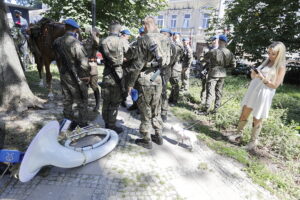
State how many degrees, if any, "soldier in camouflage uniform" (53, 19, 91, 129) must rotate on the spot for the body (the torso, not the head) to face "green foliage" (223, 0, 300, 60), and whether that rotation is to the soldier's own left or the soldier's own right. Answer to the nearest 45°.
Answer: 0° — they already face it

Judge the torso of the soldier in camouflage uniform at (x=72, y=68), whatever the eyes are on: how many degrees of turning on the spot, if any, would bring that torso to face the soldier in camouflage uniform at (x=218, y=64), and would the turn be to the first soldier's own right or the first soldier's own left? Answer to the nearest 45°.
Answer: approximately 45° to the first soldier's own right

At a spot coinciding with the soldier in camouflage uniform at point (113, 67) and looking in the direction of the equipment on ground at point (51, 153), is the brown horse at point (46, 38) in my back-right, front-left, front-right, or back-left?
back-right

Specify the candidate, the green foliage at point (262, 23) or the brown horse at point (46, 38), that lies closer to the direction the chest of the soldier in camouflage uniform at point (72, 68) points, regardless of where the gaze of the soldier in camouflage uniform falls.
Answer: the green foliage

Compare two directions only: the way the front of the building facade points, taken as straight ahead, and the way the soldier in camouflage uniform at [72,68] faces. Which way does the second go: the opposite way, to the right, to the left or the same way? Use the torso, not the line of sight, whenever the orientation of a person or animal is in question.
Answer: the opposite way

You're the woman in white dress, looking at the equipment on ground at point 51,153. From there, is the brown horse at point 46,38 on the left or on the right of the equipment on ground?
right

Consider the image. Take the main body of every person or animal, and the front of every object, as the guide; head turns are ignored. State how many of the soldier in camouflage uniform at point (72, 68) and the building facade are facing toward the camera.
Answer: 1

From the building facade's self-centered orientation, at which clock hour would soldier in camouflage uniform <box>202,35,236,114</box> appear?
The soldier in camouflage uniform is roughly at 12 o'clock from the building facade.

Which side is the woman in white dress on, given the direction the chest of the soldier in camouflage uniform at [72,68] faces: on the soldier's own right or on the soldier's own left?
on the soldier's own right

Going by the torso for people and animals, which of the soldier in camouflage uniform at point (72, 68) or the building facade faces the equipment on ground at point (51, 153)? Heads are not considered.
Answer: the building facade

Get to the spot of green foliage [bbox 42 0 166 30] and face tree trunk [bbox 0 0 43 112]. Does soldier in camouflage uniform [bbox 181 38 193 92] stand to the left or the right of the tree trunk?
left

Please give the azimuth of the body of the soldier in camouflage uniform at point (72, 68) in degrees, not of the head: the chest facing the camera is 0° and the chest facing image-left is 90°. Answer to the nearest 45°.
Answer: approximately 225°

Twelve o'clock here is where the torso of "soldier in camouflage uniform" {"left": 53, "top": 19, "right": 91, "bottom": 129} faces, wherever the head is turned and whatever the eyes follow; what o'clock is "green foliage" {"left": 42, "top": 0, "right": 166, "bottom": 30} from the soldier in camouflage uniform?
The green foliage is roughly at 11 o'clock from the soldier in camouflage uniform.
